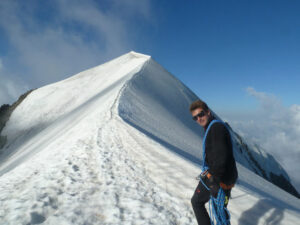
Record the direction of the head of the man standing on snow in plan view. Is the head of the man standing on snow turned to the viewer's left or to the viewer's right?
to the viewer's left

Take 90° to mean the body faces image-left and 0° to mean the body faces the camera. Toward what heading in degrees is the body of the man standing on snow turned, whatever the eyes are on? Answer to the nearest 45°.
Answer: approximately 90°
